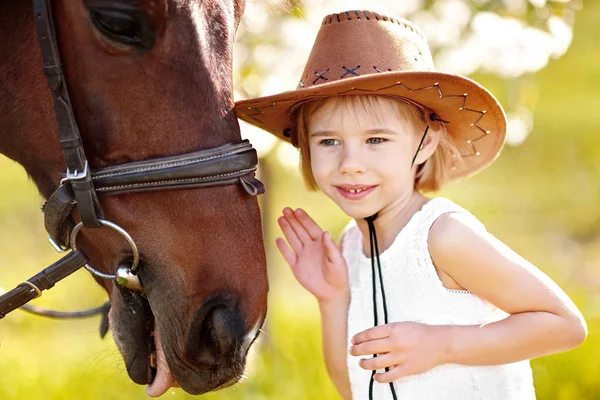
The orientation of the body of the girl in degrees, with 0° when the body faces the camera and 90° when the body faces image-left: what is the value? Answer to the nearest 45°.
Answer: approximately 45°
